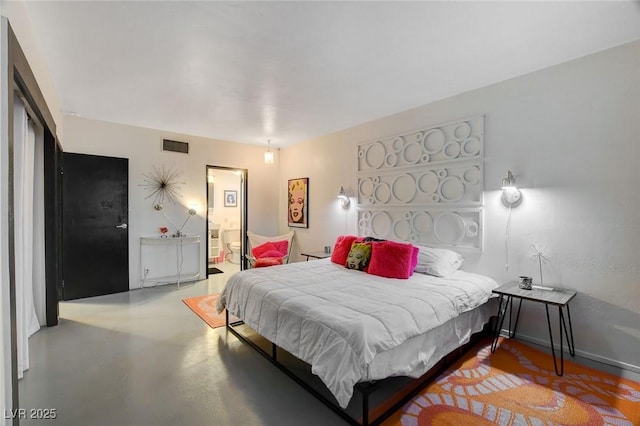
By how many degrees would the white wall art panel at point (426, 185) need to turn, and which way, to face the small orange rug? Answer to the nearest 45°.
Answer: approximately 45° to its right

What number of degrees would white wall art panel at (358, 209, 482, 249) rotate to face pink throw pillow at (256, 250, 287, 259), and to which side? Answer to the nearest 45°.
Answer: approximately 45° to its right

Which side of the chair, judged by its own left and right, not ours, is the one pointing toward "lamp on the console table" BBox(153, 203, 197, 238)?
right

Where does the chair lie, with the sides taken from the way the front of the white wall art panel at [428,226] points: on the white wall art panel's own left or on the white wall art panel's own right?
on the white wall art panel's own right

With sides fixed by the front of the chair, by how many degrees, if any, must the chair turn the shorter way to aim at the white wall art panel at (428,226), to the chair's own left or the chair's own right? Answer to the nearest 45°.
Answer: approximately 45° to the chair's own left

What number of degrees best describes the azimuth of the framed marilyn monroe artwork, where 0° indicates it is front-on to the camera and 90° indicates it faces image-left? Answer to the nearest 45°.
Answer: approximately 45°
